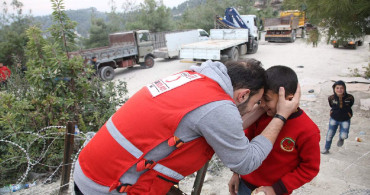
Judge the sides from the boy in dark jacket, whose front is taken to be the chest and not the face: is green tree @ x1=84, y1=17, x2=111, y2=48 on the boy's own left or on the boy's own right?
on the boy's own right

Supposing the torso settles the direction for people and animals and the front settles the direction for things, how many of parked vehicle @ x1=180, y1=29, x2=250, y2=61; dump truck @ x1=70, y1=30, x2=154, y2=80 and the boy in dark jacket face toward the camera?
1

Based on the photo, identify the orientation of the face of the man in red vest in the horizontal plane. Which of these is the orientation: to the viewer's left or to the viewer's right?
to the viewer's right

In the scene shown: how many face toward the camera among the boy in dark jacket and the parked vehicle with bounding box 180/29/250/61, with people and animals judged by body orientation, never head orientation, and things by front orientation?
1

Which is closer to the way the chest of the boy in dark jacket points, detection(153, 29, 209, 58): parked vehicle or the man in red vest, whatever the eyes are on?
the man in red vest

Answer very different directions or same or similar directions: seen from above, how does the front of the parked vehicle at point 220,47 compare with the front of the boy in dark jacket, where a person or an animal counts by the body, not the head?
very different directions
